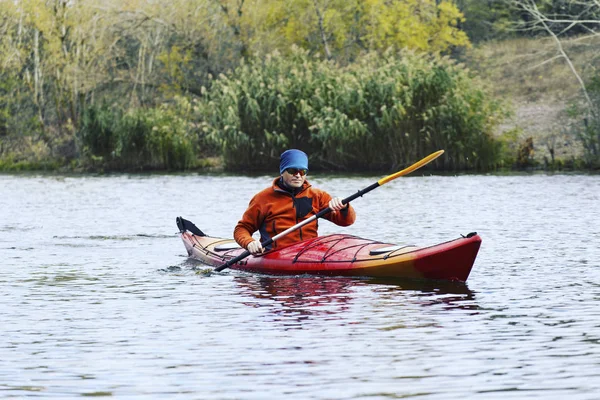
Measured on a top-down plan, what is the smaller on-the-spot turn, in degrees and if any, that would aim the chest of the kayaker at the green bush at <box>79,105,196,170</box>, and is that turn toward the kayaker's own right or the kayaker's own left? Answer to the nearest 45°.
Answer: approximately 135° to the kayaker's own left

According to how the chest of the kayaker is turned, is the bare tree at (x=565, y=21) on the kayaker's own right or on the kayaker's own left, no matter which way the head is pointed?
on the kayaker's own left

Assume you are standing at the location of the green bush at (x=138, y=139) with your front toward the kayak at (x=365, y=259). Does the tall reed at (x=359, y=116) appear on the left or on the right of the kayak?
left

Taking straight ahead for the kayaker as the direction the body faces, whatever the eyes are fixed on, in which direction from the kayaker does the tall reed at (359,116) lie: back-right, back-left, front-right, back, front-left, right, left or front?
back-left

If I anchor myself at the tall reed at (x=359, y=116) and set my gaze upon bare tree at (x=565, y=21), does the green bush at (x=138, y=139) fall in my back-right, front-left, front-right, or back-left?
back-left

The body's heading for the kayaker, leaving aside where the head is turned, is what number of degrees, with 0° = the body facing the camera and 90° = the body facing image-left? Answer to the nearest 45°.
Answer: approximately 315°
